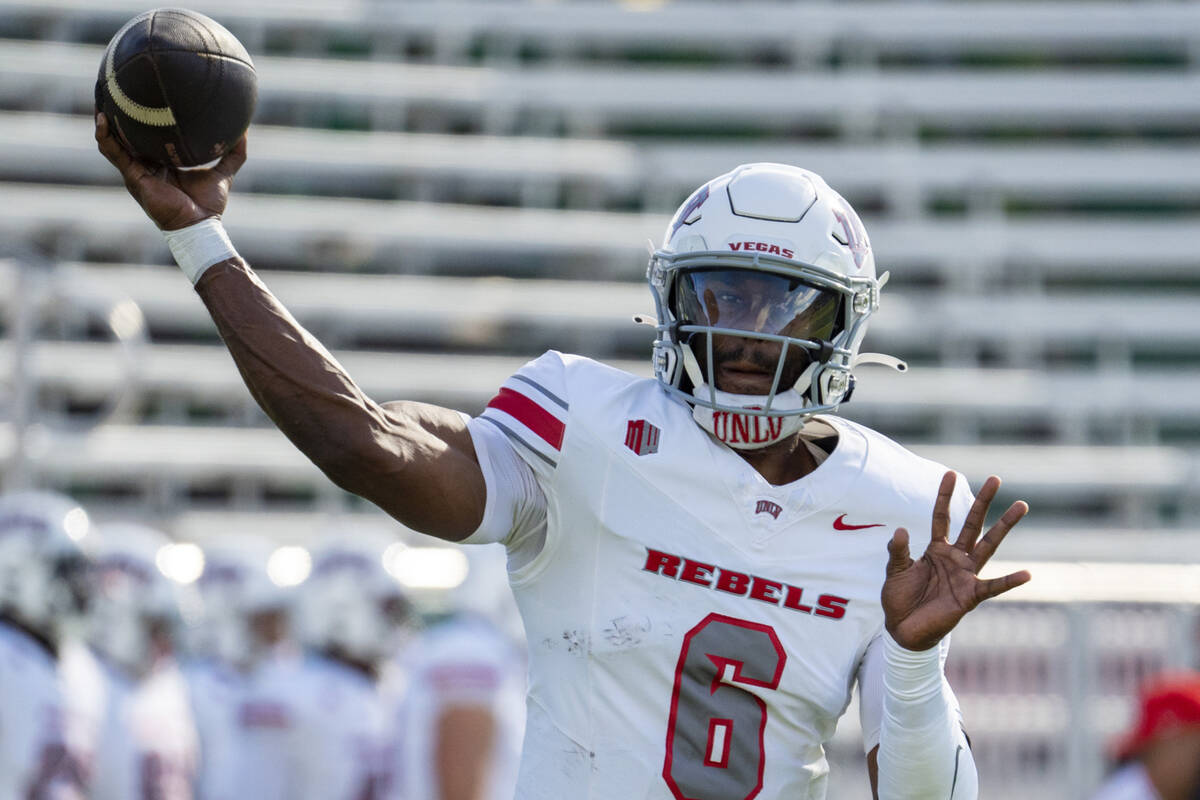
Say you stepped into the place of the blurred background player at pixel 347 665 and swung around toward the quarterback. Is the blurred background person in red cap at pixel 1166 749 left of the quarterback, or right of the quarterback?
left

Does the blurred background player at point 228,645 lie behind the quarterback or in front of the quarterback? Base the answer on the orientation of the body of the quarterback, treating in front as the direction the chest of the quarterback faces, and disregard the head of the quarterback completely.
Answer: behind

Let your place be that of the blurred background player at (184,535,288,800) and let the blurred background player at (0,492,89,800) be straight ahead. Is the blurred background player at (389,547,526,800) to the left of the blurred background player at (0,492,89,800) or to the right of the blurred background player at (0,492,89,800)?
left

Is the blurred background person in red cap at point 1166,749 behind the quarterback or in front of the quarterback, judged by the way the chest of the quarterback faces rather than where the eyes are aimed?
behind

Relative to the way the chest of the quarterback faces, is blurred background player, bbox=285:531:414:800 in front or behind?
behind

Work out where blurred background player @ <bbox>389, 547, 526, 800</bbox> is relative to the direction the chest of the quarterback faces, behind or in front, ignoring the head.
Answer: behind

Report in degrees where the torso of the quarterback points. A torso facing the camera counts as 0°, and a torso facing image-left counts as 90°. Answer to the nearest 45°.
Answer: approximately 0°

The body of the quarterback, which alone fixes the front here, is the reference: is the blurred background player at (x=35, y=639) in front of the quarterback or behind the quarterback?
behind
